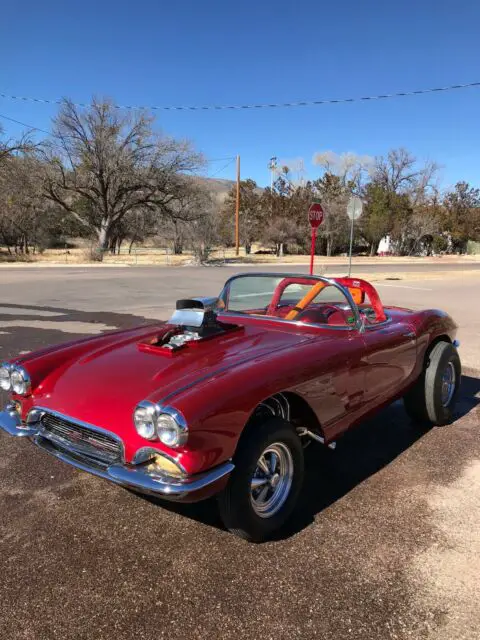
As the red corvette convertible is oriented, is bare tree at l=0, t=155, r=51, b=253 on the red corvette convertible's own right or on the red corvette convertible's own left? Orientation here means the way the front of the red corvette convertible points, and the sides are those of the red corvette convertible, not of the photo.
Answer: on the red corvette convertible's own right
